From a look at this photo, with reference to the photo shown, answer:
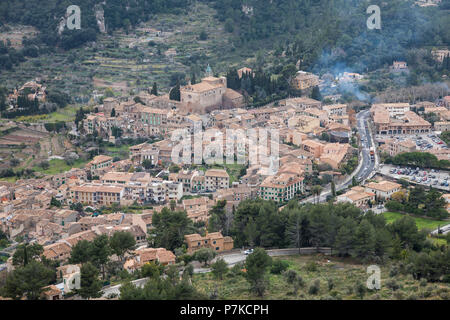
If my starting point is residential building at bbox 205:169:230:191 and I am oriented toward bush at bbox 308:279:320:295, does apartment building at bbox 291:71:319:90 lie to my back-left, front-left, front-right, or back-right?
back-left

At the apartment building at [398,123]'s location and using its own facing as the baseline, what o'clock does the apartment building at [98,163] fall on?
the apartment building at [98,163] is roughly at 2 o'clock from the apartment building at [398,123].

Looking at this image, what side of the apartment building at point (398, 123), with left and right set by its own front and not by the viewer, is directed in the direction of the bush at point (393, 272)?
front

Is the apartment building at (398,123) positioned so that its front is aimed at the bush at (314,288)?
yes

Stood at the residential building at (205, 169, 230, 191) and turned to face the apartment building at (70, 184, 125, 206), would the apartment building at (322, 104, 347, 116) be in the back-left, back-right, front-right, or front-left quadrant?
back-right

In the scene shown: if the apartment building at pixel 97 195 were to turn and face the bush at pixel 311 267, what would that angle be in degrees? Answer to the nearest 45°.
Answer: approximately 45° to its left

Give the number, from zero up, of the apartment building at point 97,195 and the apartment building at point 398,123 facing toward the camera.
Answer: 2

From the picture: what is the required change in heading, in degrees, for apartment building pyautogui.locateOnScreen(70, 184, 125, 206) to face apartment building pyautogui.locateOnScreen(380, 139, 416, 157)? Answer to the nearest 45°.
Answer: approximately 90° to its left

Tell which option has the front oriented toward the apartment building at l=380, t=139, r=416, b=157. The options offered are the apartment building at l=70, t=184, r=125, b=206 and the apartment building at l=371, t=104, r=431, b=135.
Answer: the apartment building at l=371, t=104, r=431, b=135

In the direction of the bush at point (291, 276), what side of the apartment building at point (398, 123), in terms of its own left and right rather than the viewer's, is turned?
front

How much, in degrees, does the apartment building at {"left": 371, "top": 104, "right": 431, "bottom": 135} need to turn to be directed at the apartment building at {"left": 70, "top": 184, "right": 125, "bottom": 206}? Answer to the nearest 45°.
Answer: approximately 45° to its right

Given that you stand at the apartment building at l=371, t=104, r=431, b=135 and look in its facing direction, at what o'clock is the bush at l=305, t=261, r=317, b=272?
The bush is roughly at 12 o'clock from the apartment building.

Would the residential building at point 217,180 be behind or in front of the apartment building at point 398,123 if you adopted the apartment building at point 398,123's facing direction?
in front

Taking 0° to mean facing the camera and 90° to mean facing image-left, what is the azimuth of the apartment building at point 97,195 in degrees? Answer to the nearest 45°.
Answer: approximately 0°

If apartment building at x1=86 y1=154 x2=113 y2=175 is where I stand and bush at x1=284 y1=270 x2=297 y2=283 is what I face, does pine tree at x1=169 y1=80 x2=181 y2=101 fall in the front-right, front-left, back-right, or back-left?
back-left

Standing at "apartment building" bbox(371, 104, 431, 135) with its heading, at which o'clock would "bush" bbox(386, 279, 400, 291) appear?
The bush is roughly at 12 o'clock from the apartment building.

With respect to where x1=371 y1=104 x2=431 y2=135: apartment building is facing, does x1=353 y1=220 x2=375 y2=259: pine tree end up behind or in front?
in front
